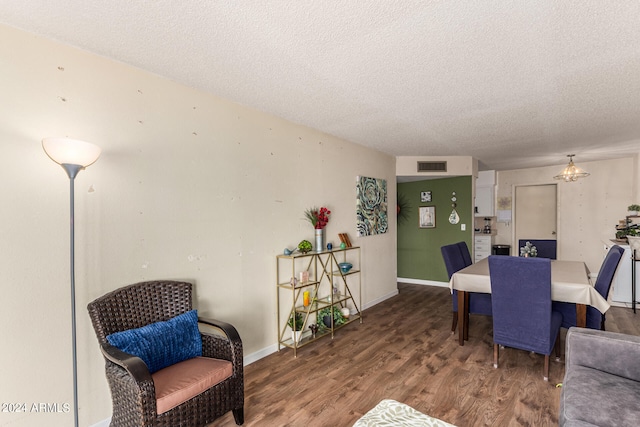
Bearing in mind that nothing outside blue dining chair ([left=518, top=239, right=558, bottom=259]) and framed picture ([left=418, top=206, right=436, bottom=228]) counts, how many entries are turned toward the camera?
2

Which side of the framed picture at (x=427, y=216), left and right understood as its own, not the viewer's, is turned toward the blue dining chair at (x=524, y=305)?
front

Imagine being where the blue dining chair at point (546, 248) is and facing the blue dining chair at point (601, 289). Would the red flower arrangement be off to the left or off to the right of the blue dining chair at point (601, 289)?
right

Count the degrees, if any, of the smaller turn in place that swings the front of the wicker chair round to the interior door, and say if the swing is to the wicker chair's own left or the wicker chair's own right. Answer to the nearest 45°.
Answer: approximately 45° to the wicker chair's own left

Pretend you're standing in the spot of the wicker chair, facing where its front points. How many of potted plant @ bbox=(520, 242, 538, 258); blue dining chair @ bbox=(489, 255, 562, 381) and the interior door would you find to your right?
0

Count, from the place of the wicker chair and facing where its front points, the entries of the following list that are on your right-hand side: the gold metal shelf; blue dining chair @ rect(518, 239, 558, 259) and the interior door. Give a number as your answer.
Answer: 0

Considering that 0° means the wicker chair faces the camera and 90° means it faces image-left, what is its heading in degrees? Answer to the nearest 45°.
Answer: approximately 315°

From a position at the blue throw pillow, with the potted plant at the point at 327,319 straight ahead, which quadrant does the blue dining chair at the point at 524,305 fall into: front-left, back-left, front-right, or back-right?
front-right

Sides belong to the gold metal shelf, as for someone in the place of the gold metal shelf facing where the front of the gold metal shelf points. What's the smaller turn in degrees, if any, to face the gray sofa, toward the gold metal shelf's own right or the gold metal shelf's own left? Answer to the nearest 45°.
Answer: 0° — it already faces it

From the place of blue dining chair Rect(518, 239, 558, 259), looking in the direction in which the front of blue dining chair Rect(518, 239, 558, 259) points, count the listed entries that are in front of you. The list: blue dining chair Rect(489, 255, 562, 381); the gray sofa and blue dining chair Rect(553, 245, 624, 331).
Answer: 3

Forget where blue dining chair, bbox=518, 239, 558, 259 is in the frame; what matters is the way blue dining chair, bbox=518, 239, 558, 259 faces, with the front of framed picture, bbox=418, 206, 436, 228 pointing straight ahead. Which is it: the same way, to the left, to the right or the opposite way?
the same way

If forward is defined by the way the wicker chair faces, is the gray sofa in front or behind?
in front

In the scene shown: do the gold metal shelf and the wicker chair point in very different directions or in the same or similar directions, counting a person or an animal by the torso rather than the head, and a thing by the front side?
same or similar directions

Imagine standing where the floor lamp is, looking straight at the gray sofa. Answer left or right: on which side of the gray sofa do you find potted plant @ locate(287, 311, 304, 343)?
left

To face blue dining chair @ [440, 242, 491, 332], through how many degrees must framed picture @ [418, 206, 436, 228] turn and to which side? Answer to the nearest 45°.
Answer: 0° — it already faces it

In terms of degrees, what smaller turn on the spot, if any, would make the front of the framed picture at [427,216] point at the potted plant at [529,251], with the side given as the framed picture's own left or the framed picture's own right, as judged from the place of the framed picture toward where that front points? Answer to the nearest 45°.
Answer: approximately 45° to the framed picture's own left

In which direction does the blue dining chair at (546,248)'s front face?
toward the camera

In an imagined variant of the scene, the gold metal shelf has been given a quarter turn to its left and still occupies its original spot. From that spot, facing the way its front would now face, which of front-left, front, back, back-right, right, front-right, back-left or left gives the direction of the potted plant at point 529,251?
front-right

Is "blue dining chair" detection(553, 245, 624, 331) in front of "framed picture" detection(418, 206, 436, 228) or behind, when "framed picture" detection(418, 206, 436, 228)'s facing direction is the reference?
in front
